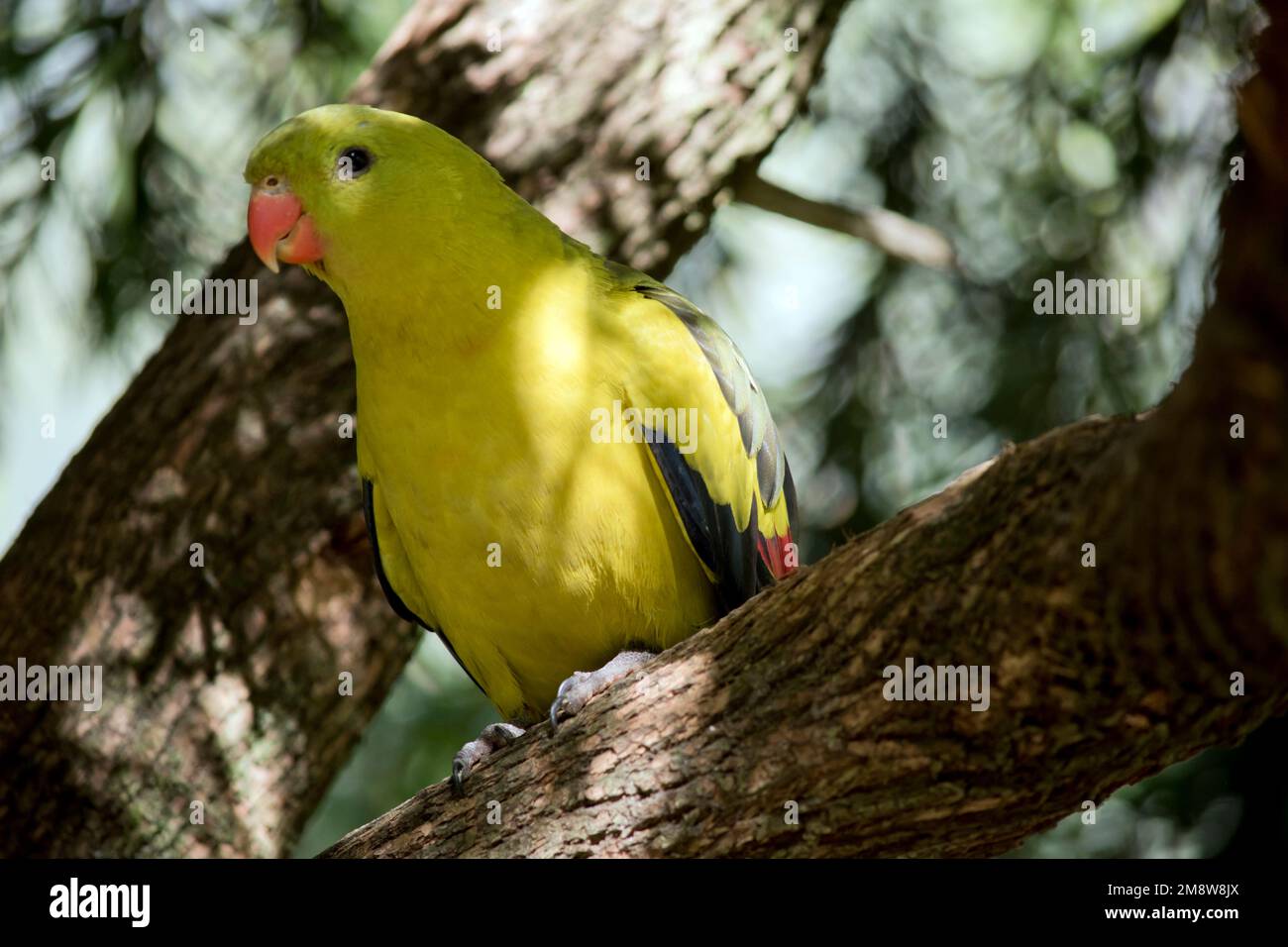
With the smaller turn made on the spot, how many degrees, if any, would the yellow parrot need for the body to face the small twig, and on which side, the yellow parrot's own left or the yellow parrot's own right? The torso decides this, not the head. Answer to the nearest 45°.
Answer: approximately 180°

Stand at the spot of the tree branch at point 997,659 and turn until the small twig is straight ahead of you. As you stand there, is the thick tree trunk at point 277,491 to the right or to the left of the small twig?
left

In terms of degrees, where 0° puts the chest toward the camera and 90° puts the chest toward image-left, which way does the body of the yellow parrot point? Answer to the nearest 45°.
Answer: approximately 45°
